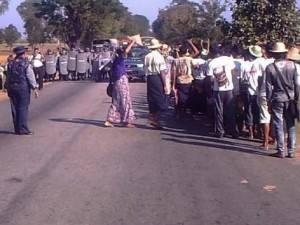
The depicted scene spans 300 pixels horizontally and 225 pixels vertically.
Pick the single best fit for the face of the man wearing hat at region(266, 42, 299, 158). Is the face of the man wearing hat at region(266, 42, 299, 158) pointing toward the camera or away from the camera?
away from the camera

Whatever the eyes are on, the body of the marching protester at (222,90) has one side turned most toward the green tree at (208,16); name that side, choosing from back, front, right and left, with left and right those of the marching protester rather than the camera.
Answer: front

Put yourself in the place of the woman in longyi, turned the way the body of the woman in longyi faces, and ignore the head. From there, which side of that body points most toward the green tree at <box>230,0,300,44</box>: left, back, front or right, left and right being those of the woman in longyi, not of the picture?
front

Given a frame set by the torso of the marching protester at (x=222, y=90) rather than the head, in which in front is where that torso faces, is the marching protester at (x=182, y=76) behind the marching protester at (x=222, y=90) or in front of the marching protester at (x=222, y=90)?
in front

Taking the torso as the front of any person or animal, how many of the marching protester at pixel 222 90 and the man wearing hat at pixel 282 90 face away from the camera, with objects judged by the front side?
2

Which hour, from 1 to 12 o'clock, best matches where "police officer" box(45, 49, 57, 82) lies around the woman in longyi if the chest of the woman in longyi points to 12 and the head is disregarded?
The police officer is roughly at 10 o'clock from the woman in longyi.

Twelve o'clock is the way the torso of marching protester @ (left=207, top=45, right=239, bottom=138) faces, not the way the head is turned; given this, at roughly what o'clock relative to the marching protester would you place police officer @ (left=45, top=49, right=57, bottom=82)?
The police officer is roughly at 11 o'clock from the marching protester.

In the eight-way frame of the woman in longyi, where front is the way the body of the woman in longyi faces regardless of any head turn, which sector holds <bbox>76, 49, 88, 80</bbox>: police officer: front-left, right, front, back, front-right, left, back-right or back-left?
front-left

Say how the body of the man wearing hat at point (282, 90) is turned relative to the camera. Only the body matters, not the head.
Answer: away from the camera

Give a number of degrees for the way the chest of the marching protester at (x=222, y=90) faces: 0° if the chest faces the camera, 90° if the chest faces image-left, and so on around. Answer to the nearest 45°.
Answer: approximately 180°

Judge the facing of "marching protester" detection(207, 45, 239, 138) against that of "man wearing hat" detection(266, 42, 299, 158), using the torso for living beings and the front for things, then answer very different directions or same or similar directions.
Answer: same or similar directions

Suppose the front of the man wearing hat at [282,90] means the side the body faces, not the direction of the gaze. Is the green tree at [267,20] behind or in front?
in front
